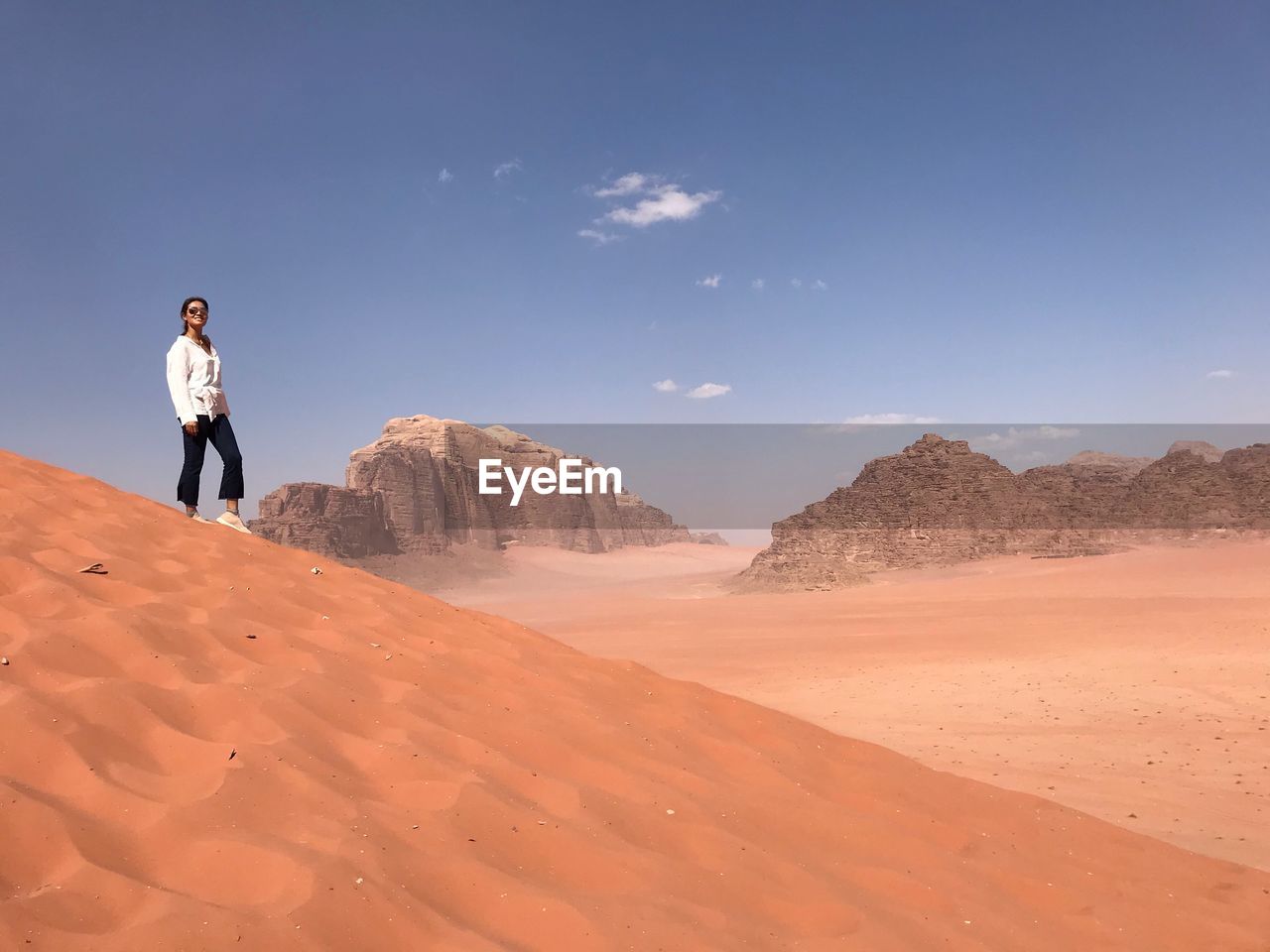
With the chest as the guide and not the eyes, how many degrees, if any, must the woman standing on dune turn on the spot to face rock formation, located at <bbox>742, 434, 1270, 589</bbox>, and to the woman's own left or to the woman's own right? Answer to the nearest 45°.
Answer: approximately 90° to the woman's own left

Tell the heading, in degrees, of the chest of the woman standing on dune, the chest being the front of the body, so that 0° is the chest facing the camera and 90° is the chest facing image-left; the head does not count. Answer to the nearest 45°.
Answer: approximately 315°
